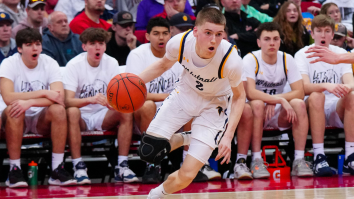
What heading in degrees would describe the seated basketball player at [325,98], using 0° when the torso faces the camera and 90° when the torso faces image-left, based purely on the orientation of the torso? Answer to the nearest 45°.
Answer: approximately 0°

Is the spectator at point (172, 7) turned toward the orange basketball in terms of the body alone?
yes

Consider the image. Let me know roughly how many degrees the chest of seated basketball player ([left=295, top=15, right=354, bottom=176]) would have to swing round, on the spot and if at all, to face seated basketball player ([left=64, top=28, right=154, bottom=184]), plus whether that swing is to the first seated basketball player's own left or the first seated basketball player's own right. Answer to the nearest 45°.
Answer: approximately 90° to the first seated basketball player's own right

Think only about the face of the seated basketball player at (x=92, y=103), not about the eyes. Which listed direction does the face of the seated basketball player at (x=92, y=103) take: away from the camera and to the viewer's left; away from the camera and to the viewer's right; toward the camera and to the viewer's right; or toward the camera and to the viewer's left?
toward the camera and to the viewer's right

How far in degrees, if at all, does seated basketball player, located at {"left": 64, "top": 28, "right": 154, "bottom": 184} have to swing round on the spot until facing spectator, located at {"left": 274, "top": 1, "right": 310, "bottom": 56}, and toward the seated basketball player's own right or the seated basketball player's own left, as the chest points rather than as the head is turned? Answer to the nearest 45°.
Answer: approximately 90° to the seated basketball player's own left

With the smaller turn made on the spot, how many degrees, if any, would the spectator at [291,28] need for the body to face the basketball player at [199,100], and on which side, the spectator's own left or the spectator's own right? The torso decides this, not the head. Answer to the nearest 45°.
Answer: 0° — they already face them

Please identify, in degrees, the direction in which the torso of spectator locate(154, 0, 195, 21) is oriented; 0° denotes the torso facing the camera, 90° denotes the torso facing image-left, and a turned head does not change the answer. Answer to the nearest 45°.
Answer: approximately 0°
